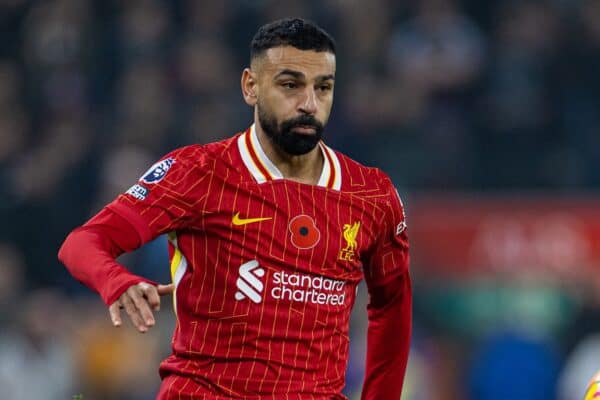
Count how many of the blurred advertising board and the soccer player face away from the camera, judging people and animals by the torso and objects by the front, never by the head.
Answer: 0

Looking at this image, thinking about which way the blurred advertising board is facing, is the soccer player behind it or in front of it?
in front

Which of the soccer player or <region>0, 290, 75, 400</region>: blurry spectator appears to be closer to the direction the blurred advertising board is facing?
the soccer player

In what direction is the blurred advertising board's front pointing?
toward the camera

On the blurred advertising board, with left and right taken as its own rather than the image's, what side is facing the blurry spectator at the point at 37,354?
right

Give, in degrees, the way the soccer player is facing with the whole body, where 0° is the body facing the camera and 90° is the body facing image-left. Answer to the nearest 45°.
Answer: approximately 315°

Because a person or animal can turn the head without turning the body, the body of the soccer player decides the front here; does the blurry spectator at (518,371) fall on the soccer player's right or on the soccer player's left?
on the soccer player's left

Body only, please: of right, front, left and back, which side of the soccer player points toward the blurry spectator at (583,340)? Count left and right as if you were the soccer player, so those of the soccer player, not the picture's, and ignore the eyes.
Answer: back
